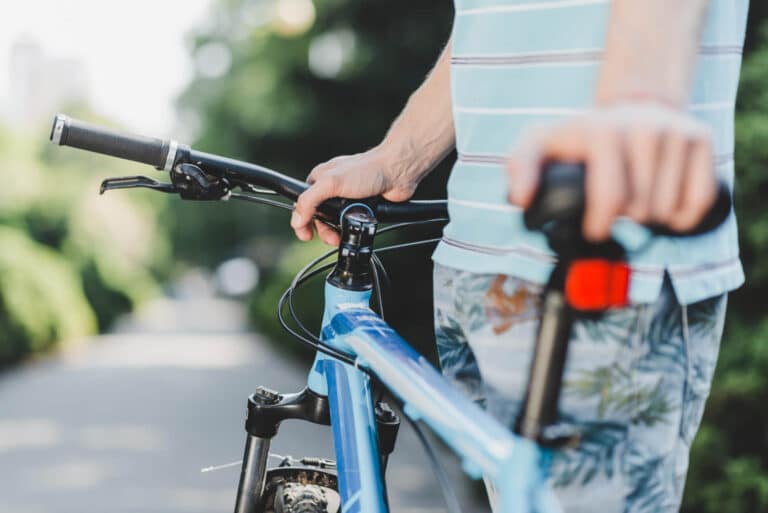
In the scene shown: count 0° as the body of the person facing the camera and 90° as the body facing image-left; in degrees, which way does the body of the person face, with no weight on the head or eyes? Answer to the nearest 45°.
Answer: approximately 45°

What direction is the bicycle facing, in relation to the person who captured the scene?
facing away from the viewer and to the left of the viewer
